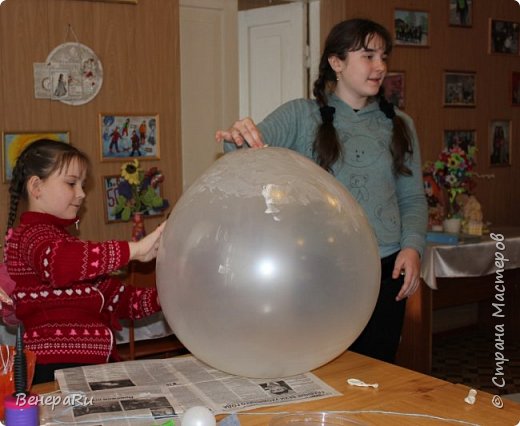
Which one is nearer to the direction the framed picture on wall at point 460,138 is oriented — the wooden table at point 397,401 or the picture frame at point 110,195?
the wooden table

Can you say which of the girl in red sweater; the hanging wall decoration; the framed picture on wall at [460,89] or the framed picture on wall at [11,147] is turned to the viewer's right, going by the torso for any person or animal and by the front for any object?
the girl in red sweater

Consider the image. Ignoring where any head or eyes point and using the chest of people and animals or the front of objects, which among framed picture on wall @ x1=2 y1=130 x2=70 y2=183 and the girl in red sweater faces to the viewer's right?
the girl in red sweater

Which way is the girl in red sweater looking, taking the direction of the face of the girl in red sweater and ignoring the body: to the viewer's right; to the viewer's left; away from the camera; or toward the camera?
to the viewer's right

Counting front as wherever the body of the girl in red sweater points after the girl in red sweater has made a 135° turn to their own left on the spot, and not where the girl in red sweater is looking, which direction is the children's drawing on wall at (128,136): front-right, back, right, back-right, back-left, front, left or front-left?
front-right

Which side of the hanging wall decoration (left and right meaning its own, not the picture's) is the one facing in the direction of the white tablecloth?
left

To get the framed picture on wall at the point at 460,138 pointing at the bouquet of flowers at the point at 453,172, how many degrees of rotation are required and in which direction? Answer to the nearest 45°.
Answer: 0° — it already faces it

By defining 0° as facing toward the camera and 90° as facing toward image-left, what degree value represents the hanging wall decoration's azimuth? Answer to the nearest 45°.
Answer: approximately 0°

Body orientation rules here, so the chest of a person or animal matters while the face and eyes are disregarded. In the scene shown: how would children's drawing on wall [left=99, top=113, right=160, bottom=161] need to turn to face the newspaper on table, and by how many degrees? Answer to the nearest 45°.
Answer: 0° — it already faces it

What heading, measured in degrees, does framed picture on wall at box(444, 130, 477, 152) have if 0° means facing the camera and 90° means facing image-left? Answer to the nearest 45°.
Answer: approximately 0°

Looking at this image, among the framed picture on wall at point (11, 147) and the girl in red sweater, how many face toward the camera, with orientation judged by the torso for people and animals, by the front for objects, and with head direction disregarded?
1
